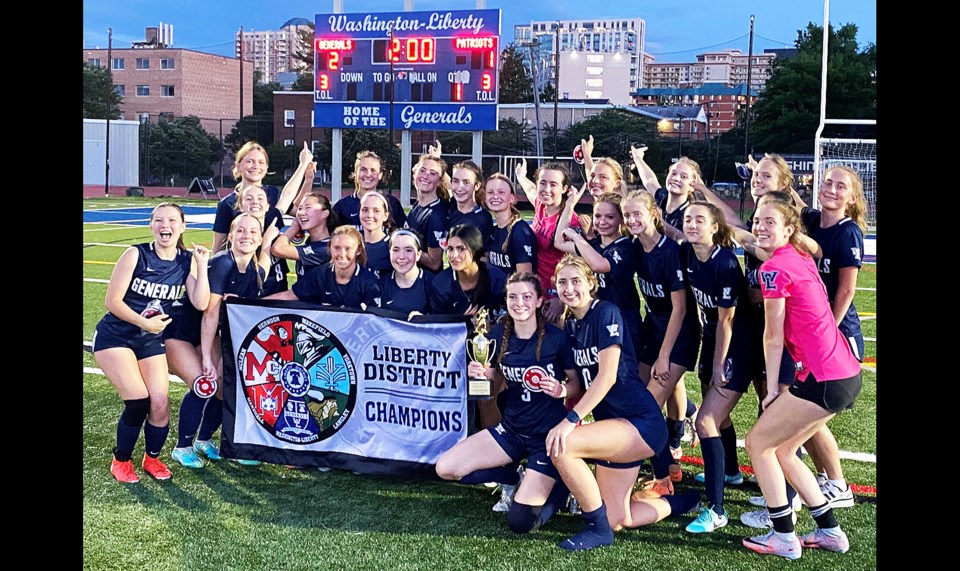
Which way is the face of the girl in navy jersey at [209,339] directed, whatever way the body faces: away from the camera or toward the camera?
toward the camera

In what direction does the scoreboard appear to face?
toward the camera

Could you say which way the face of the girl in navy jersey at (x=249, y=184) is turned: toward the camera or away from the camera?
toward the camera

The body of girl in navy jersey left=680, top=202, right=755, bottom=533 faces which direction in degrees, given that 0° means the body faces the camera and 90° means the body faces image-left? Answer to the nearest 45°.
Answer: approximately 45°

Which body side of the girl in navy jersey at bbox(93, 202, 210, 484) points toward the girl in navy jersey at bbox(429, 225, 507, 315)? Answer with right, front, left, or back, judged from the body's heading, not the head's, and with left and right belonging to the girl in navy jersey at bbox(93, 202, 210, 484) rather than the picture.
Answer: left

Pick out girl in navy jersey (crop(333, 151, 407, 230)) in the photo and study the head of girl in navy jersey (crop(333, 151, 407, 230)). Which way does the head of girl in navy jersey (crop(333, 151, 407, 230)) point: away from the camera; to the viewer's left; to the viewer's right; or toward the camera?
toward the camera

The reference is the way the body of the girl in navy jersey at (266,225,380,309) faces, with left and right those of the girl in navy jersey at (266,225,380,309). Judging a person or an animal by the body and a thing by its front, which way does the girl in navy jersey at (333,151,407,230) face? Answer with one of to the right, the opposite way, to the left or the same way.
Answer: the same way

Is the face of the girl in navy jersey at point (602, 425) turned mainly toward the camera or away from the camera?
toward the camera

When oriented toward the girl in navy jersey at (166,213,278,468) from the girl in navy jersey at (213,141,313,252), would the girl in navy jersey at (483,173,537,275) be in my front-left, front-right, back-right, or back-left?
front-left

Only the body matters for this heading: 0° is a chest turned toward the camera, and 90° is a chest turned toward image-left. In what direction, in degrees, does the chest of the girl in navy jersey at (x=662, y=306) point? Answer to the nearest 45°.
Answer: approximately 45°

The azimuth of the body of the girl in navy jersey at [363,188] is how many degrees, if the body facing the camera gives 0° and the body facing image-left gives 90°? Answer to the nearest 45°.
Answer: approximately 0°

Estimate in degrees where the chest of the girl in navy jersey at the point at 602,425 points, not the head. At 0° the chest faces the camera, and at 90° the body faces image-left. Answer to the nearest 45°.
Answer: approximately 45°

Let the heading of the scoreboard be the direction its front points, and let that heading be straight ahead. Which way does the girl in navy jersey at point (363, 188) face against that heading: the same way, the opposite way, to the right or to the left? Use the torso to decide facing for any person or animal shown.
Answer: the same way

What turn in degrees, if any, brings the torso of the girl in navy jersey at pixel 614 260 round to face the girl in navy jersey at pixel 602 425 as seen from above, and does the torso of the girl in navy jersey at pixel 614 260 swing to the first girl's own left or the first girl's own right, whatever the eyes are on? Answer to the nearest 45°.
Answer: approximately 45° to the first girl's own left
